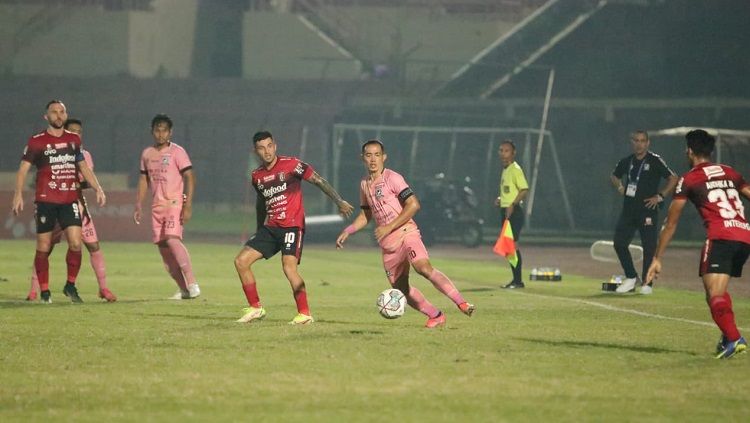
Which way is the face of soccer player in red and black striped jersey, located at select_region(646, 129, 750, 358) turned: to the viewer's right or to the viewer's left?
to the viewer's left

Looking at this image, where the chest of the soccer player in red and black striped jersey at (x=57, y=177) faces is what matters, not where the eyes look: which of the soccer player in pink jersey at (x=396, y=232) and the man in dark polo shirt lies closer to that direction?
the soccer player in pink jersey

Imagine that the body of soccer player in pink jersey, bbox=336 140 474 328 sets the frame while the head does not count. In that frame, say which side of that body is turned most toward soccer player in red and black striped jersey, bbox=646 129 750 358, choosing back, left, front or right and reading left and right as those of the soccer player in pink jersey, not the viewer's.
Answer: left

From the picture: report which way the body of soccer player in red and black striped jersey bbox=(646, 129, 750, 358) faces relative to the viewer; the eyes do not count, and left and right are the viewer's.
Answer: facing away from the viewer and to the left of the viewer

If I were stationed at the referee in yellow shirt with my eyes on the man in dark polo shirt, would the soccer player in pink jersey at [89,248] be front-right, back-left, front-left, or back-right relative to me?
back-right

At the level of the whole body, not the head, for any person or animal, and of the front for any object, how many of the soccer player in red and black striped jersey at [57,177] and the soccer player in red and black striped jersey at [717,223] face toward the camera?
1

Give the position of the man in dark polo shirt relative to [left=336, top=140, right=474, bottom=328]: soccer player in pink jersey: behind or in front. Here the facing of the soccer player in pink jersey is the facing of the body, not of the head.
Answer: behind

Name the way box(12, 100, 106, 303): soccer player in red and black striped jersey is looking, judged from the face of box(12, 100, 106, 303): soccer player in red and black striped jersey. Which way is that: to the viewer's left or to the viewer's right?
to the viewer's right

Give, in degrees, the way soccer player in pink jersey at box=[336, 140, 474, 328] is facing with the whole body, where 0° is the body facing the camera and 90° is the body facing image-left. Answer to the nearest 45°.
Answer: approximately 45°

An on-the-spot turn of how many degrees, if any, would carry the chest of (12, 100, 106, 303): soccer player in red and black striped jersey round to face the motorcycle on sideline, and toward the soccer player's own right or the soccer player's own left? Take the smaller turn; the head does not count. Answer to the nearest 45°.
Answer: approximately 135° to the soccer player's own left

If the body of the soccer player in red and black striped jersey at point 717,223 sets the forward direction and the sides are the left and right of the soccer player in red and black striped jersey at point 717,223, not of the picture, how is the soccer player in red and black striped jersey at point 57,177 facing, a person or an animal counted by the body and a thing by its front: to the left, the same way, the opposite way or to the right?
the opposite way
